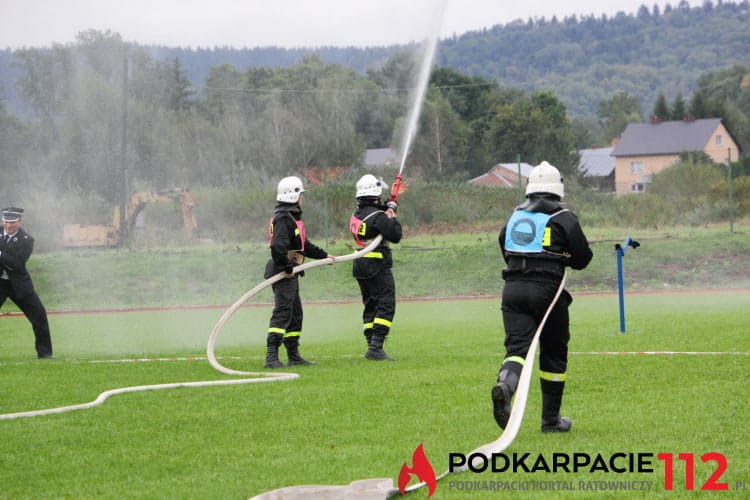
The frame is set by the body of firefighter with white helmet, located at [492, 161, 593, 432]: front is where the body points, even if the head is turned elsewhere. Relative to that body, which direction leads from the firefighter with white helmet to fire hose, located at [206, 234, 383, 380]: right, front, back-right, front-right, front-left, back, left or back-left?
left

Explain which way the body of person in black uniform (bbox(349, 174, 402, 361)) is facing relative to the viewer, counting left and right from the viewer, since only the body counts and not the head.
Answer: facing away from the viewer and to the right of the viewer

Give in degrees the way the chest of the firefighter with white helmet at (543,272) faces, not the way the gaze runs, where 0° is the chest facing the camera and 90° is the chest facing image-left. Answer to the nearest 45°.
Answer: approximately 225°

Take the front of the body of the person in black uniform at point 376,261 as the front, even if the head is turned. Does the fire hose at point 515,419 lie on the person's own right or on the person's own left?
on the person's own right

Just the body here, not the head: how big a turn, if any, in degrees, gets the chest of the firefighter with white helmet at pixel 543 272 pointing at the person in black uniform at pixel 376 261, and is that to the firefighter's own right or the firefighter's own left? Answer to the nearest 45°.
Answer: approximately 90° to the firefighter's own left

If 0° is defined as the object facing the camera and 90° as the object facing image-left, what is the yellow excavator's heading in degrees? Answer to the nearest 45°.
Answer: approximately 270°

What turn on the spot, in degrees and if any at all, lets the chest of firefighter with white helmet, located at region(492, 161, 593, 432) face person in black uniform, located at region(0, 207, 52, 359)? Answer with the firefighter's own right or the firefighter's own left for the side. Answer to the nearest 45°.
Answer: approximately 90° to the firefighter's own left

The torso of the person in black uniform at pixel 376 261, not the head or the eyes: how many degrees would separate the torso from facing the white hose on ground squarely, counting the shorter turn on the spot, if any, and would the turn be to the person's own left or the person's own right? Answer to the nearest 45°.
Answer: approximately 180°

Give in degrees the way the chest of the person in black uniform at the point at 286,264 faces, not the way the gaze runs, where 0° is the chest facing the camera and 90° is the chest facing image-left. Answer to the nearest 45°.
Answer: approximately 270°

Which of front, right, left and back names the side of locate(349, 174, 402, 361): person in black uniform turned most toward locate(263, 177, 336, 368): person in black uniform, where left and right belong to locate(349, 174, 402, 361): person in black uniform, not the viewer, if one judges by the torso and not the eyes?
back

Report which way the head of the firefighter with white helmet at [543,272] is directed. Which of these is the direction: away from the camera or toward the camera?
away from the camera

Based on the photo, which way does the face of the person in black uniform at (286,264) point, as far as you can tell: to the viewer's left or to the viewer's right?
to the viewer's right
